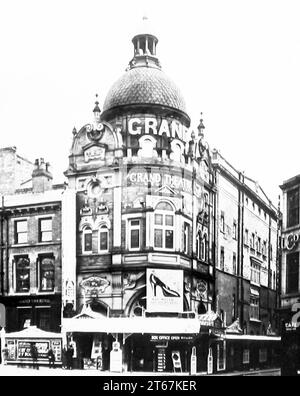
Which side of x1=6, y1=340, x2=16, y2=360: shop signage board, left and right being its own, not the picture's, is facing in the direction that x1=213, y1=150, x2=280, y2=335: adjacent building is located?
left

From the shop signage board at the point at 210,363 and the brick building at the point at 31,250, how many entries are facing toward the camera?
2

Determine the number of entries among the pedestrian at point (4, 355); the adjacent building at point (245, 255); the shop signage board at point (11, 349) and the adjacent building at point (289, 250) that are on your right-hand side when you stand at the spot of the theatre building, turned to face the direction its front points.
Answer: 2

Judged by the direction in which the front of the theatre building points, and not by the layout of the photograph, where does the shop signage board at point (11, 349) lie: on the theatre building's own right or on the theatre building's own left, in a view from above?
on the theatre building's own right

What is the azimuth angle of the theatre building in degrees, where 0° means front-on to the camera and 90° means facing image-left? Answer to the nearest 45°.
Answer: approximately 0°

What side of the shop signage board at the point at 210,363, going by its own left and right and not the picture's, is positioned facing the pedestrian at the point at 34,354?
right
